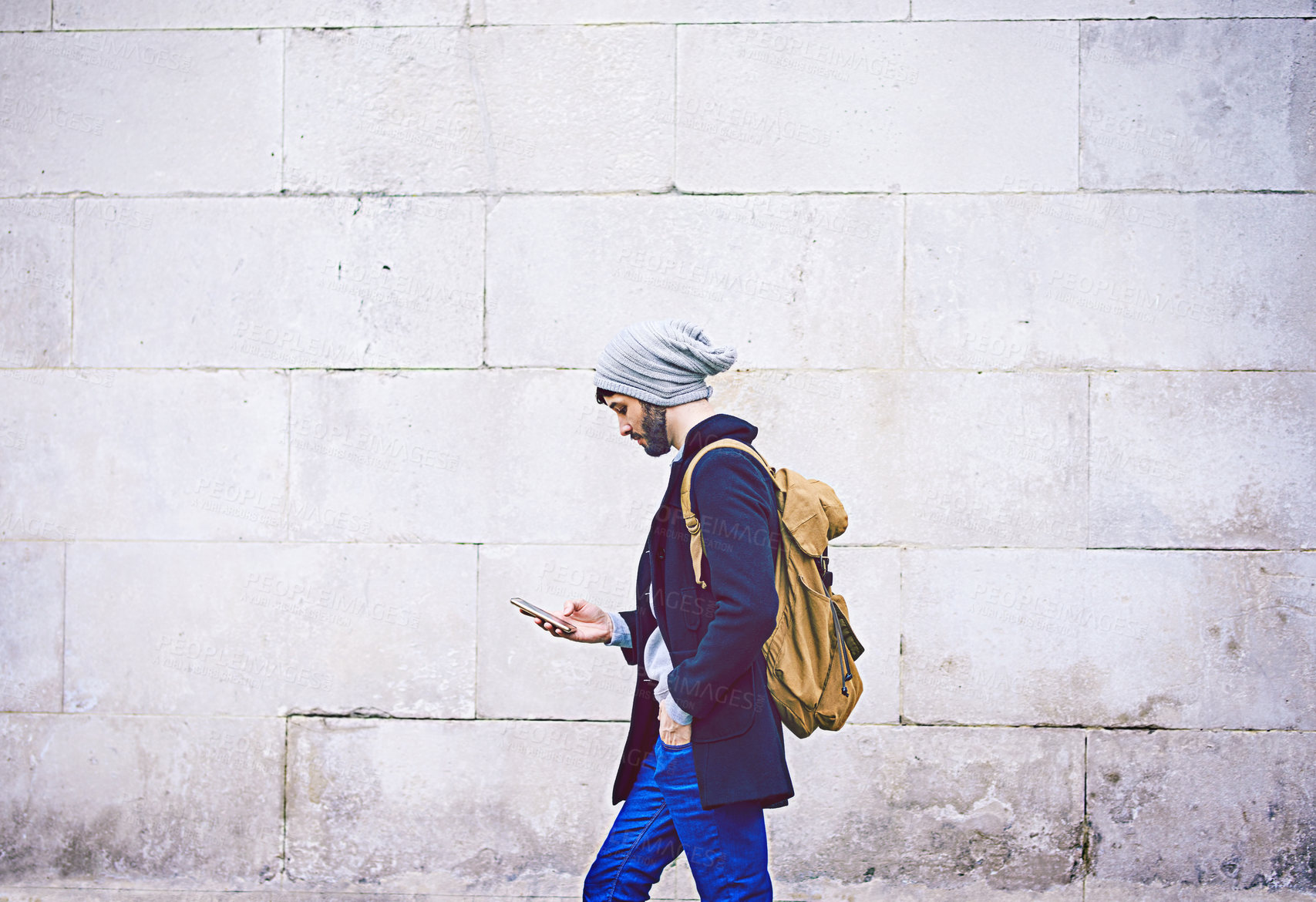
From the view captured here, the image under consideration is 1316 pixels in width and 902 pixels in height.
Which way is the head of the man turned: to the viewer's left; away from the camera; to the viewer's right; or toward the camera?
to the viewer's left

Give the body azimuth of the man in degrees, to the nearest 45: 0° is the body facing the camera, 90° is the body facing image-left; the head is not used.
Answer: approximately 90°
